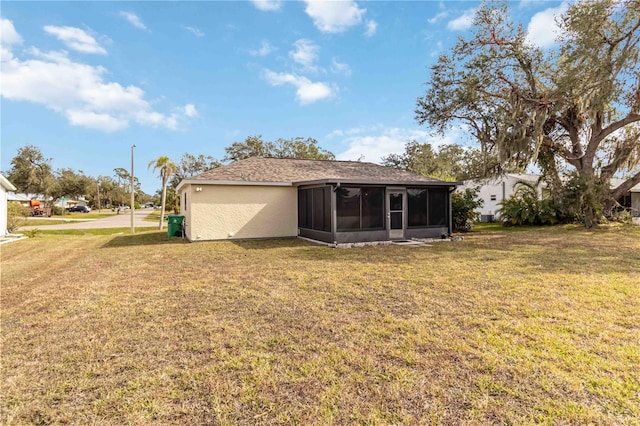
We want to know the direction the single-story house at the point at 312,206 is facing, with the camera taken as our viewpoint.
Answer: facing away from the viewer

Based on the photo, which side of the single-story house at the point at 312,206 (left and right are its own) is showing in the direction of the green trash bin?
left

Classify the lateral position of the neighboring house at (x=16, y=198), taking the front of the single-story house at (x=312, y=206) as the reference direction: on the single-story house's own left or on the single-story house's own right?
on the single-story house's own left

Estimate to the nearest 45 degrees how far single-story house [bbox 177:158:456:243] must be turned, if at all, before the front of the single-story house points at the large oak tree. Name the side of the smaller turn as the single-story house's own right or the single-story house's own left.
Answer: approximately 90° to the single-story house's own right

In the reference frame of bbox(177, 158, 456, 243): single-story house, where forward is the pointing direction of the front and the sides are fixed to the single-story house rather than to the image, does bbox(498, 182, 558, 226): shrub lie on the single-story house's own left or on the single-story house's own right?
on the single-story house's own right

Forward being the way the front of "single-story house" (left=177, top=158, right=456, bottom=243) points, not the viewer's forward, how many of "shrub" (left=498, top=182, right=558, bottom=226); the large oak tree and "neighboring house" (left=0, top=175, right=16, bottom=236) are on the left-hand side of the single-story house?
1
